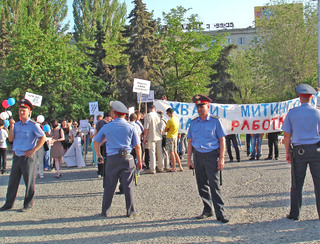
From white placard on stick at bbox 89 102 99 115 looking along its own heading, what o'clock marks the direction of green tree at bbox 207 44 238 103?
The green tree is roughly at 7 o'clock from the white placard on stick.

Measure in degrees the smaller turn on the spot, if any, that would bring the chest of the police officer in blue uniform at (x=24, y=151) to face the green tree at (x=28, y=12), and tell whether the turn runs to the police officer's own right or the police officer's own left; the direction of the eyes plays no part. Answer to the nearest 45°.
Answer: approximately 135° to the police officer's own right

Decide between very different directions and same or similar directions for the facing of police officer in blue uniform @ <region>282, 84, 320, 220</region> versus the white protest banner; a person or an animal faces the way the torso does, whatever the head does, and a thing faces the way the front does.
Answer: very different directions

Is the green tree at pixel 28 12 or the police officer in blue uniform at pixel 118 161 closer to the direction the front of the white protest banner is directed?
the police officer in blue uniform

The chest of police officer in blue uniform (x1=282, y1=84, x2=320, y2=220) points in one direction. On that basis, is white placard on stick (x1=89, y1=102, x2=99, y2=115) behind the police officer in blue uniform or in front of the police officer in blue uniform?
in front

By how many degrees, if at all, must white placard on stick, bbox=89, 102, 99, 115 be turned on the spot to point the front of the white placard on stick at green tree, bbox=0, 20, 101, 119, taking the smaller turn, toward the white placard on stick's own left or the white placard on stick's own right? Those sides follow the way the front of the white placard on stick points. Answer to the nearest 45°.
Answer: approximately 180°

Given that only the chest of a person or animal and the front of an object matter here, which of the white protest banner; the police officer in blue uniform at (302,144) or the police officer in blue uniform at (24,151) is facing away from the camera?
the police officer in blue uniform at (302,144)

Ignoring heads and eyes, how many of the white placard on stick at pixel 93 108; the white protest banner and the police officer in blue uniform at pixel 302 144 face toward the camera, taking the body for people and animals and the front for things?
2

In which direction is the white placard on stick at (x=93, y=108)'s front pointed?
toward the camera

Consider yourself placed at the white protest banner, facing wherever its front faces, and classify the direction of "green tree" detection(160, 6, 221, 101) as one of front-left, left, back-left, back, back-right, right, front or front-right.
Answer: back

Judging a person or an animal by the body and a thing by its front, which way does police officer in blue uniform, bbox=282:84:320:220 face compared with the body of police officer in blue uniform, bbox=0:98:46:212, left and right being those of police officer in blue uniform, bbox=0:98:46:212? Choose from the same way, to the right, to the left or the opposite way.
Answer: the opposite way

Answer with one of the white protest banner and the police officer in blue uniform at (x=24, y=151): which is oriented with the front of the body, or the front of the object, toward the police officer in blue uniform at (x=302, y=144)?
the white protest banner

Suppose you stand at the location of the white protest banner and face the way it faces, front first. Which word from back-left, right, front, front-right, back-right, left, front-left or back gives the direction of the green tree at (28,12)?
back-right

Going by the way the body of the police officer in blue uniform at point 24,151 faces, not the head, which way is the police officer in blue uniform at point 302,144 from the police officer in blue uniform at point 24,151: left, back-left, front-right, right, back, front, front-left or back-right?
left

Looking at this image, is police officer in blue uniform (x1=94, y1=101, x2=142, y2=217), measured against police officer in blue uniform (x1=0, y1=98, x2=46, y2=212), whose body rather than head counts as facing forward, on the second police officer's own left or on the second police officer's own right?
on the second police officer's own left
